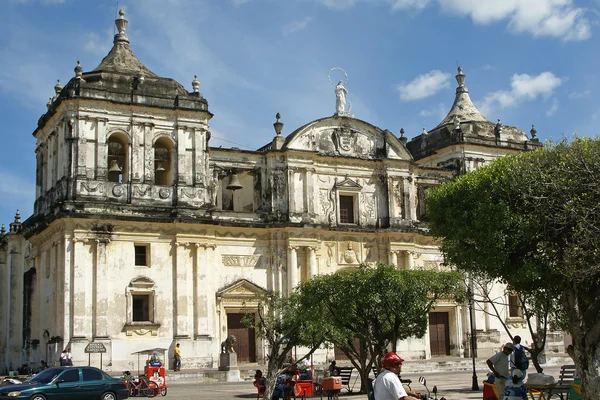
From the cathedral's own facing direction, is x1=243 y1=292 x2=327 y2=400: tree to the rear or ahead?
ahead

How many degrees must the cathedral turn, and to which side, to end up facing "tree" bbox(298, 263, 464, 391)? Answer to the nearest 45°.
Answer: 0° — it already faces it

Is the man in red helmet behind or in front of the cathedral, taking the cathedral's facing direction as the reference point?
in front

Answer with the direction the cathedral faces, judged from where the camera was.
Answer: facing the viewer and to the right of the viewer

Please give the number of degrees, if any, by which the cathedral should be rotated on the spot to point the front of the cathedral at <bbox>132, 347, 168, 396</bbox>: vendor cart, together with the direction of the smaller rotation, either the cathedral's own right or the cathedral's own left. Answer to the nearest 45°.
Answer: approximately 45° to the cathedral's own right

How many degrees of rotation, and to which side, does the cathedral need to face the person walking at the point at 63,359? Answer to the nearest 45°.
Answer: approximately 90° to its right
